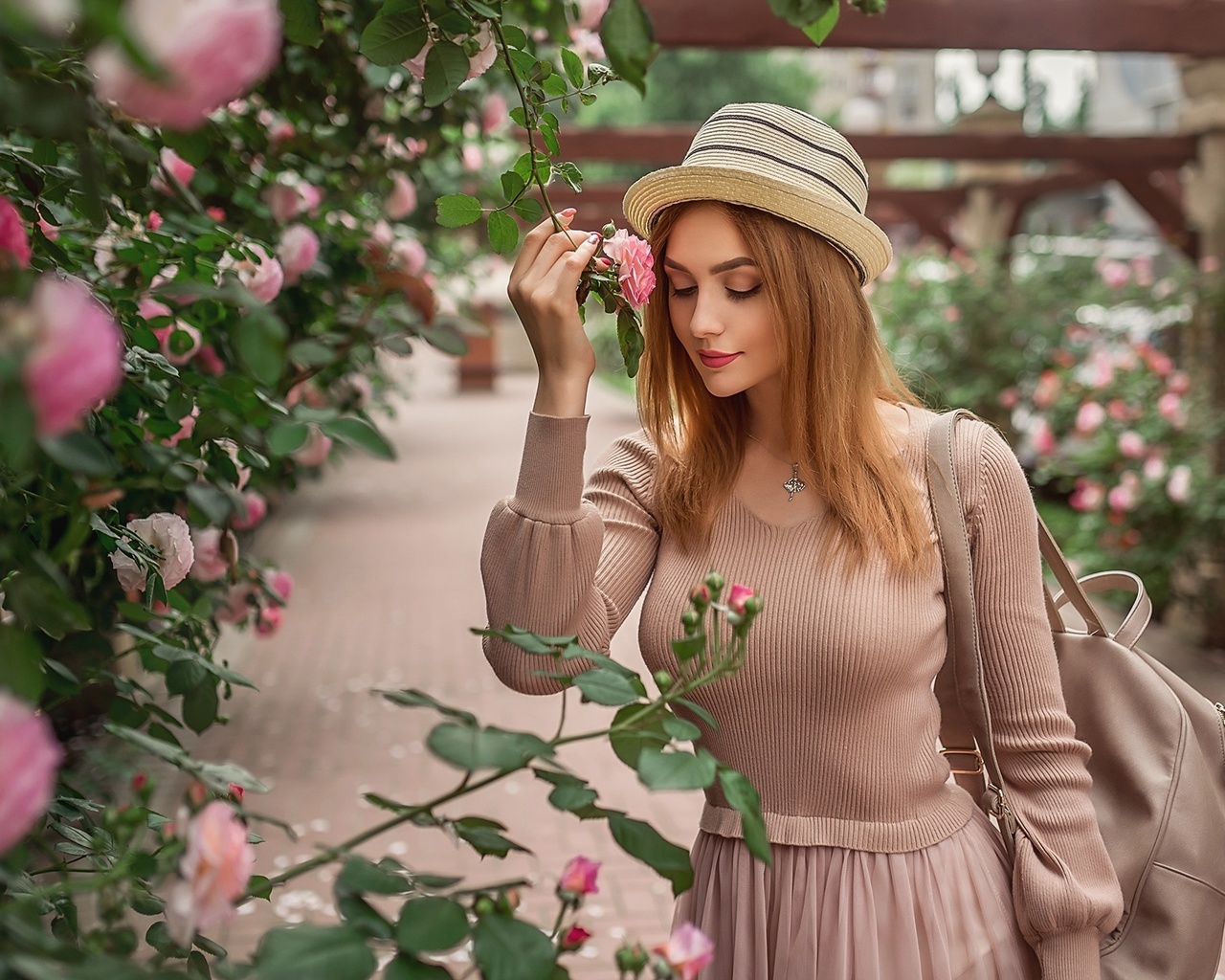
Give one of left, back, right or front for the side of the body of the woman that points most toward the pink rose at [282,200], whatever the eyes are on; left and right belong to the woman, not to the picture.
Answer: right

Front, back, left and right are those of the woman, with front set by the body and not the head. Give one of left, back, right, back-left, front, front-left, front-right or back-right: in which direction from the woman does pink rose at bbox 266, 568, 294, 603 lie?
right

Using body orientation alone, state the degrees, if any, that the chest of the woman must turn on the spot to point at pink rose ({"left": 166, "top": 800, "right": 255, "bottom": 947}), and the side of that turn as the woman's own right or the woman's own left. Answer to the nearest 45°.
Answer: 0° — they already face it

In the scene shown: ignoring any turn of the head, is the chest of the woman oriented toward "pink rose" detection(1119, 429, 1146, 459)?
no

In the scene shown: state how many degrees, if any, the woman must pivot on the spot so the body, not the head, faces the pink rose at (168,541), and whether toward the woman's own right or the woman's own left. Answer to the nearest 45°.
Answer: approximately 45° to the woman's own right

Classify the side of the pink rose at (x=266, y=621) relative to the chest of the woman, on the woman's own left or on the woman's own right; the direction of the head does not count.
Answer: on the woman's own right

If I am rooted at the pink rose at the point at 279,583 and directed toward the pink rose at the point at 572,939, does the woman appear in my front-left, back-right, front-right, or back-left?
front-left

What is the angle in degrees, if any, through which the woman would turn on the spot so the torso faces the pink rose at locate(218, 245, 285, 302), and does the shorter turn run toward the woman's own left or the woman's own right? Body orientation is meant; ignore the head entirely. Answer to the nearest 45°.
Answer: approximately 45° to the woman's own right

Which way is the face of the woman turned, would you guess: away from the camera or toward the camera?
toward the camera

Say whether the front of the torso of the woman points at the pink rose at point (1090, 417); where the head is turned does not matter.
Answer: no

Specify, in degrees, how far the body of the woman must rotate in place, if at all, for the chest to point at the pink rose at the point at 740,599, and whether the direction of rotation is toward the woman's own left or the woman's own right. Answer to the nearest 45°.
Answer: approximately 45° to the woman's own left

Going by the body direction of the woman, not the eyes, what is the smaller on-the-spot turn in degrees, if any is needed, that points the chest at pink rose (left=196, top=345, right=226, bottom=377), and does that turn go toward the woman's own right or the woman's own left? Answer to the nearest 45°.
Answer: approximately 45° to the woman's own right

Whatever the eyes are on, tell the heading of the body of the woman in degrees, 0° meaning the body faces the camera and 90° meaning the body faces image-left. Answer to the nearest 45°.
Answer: approximately 45°

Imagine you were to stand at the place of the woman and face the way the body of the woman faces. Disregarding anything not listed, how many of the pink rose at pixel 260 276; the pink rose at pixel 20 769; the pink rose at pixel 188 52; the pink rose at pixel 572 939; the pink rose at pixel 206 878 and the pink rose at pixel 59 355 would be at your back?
0
